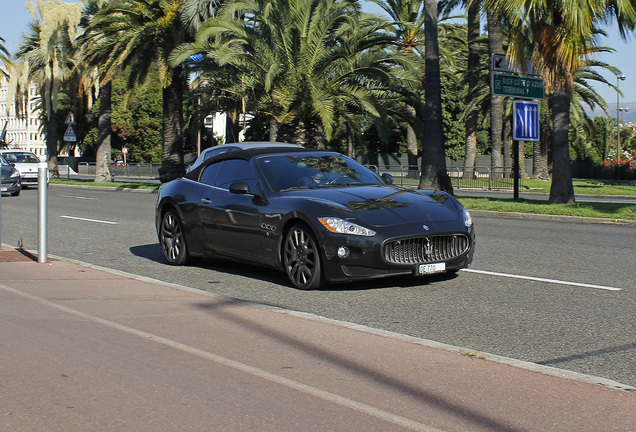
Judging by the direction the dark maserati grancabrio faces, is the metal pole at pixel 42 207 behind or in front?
behind

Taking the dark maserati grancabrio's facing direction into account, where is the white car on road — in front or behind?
behind

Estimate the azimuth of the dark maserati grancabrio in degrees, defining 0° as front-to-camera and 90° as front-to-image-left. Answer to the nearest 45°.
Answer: approximately 315°

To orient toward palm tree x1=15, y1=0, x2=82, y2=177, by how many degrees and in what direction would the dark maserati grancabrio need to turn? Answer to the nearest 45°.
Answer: approximately 135° to its left

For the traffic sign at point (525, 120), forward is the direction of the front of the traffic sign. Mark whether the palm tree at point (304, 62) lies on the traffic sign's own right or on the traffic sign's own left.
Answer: on the traffic sign's own right

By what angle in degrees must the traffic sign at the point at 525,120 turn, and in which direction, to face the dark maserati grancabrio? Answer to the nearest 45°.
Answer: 0° — it already faces it
